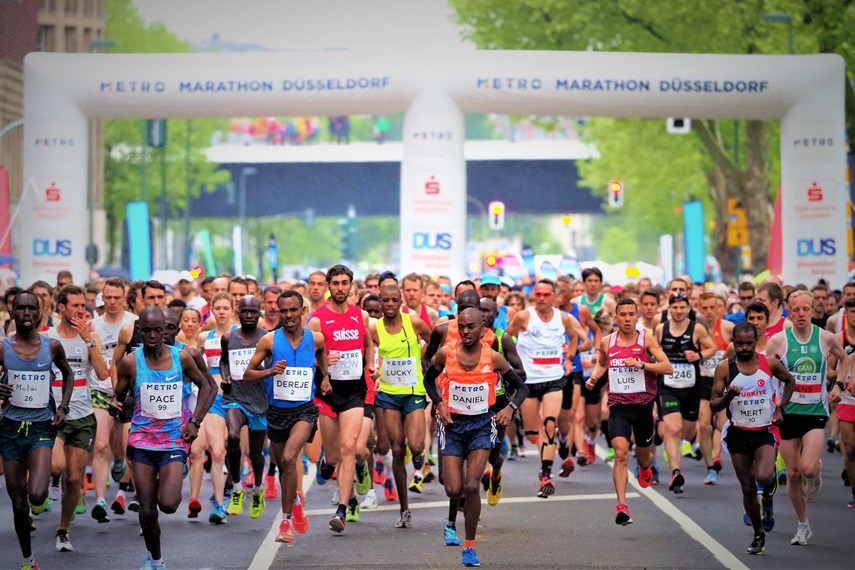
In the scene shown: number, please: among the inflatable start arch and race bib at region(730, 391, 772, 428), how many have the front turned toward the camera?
2

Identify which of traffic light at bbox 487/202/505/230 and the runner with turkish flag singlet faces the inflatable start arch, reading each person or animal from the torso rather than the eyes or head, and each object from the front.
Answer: the traffic light

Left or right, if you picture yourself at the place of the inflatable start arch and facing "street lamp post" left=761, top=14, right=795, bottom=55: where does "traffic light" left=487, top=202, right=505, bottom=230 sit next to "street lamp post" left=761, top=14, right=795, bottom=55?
left

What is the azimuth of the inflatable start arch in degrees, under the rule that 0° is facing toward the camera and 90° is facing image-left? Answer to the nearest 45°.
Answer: approximately 0°

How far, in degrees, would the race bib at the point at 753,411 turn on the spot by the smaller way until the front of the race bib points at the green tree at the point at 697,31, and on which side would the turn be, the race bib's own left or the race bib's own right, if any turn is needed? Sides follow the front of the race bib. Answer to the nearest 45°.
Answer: approximately 180°

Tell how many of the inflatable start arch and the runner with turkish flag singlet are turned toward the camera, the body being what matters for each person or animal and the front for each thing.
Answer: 2

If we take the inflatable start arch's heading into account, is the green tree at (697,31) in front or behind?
behind

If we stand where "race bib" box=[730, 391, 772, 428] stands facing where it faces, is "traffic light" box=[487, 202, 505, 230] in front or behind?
behind

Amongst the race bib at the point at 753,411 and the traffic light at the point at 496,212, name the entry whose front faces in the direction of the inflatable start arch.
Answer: the traffic light

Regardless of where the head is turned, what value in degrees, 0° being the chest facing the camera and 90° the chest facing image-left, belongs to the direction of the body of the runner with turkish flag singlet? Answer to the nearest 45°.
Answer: approximately 0°
